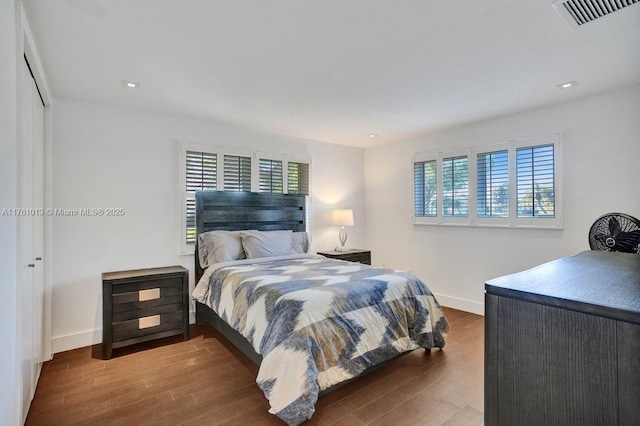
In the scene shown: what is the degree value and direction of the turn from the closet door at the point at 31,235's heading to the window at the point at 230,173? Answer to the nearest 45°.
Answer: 0° — it already faces it

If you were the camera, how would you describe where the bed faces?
facing the viewer and to the right of the viewer

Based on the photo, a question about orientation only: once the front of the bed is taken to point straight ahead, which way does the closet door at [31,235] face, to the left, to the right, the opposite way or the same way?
to the left

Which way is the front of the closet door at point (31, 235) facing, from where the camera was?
facing to the right of the viewer

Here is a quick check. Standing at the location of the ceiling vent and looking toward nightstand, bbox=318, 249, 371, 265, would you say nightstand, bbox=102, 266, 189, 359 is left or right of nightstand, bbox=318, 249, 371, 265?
left

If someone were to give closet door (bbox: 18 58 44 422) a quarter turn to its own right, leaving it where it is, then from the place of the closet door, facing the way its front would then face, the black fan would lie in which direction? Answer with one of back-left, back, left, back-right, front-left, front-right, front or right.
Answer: front-left

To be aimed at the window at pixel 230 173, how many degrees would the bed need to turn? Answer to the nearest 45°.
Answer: approximately 180°

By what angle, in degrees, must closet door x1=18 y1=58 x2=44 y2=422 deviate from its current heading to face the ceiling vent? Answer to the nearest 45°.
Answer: approximately 45° to its right

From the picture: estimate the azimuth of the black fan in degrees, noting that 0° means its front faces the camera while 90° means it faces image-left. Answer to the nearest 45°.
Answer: approximately 45°
